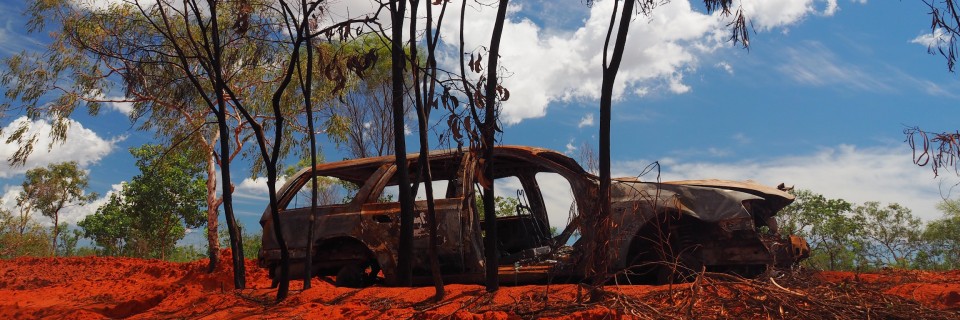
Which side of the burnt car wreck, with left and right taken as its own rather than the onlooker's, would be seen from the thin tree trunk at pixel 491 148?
right

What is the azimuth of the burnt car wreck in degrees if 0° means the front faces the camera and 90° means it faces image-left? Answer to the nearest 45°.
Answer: approximately 270°

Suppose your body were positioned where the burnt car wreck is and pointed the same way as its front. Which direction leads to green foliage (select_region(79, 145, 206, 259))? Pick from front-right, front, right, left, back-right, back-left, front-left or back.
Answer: back-left
